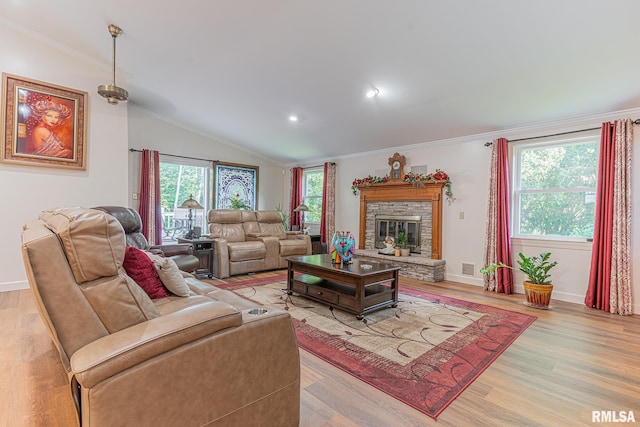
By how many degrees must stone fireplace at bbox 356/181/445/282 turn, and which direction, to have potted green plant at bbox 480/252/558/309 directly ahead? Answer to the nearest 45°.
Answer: approximately 90° to its left

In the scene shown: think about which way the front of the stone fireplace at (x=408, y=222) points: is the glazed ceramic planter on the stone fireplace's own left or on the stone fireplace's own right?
on the stone fireplace's own left

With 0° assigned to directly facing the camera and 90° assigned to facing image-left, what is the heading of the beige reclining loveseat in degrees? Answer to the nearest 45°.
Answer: approximately 315°

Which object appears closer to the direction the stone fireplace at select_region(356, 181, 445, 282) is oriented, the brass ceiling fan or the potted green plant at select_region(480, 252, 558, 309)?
the brass ceiling fan

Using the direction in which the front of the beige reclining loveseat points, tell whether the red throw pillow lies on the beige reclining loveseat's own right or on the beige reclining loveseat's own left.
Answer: on the beige reclining loveseat's own right

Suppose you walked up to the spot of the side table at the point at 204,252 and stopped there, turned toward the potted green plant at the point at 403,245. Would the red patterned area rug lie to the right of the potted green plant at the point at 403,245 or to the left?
right

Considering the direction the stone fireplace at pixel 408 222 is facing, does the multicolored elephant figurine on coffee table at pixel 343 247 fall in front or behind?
in front

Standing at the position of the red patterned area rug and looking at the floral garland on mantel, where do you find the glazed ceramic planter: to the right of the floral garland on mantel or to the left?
right

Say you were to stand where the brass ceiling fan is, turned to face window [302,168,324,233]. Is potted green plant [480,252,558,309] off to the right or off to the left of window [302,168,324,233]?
right

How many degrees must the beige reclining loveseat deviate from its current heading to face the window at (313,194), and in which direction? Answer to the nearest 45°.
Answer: approximately 90° to its left
